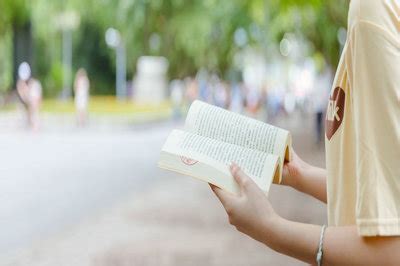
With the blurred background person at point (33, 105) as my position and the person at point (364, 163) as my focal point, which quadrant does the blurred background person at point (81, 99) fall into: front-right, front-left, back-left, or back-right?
back-left

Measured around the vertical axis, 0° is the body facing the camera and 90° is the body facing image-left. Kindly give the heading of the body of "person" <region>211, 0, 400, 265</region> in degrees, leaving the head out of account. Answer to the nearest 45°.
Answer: approximately 90°

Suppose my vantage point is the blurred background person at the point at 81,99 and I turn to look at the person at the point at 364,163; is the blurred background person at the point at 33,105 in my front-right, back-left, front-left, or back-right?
front-right

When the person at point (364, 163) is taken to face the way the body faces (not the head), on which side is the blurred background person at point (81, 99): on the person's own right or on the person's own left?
on the person's own right

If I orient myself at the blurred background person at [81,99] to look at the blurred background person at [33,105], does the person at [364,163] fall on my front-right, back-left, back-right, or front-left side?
front-left

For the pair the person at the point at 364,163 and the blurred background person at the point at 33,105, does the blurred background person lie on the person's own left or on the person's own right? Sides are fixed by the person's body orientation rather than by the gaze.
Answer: on the person's own right
